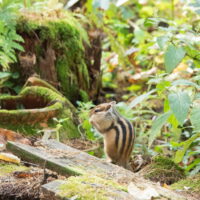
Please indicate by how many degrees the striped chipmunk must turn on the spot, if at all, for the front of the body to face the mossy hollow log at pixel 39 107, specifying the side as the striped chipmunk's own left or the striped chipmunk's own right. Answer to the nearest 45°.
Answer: approximately 45° to the striped chipmunk's own right

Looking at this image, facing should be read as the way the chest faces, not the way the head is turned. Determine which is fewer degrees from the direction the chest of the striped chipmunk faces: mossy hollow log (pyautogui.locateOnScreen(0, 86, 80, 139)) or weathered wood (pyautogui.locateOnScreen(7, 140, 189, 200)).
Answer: the mossy hollow log

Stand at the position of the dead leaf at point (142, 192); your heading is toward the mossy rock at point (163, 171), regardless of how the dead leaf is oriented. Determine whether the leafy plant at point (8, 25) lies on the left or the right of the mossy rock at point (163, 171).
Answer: left

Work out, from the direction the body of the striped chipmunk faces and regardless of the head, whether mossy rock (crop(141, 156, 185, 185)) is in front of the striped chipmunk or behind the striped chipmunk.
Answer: behind

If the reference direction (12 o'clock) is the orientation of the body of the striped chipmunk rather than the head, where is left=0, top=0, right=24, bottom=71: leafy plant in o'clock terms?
The leafy plant is roughly at 1 o'clock from the striped chipmunk.

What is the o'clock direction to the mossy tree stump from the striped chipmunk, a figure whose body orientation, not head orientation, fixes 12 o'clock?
The mossy tree stump is roughly at 2 o'clock from the striped chipmunk.

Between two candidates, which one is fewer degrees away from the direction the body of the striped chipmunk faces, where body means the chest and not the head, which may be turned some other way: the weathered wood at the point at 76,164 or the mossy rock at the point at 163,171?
the weathered wood

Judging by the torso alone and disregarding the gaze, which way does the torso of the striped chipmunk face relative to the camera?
to the viewer's left

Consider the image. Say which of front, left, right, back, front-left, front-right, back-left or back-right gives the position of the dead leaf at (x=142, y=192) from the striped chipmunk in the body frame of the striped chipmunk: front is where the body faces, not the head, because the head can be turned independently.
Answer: left

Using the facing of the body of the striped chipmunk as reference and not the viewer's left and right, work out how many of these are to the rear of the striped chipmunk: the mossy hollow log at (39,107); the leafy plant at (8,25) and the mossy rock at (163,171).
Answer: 1
